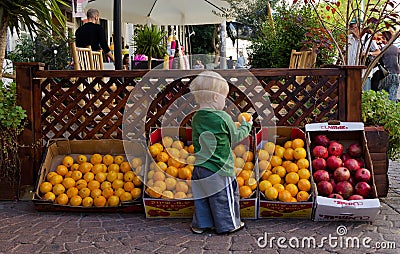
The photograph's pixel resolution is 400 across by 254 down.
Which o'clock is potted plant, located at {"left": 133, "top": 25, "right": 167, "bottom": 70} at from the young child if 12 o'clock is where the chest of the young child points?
The potted plant is roughly at 10 o'clock from the young child.

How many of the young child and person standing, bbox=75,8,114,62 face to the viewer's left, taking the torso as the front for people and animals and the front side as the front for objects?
0

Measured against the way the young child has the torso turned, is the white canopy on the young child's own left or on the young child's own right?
on the young child's own left

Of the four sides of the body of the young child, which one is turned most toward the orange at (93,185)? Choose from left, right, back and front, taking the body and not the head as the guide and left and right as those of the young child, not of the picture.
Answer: left

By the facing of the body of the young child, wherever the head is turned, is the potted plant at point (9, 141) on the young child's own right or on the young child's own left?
on the young child's own left

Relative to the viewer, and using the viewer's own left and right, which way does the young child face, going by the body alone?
facing away from the viewer and to the right of the viewer

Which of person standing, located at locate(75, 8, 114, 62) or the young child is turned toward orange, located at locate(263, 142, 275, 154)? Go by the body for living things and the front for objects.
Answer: the young child

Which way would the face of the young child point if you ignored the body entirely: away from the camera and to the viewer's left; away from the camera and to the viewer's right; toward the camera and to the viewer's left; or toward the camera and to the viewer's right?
away from the camera and to the viewer's right

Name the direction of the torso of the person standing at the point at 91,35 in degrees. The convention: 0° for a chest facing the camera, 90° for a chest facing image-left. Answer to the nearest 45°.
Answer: approximately 225°

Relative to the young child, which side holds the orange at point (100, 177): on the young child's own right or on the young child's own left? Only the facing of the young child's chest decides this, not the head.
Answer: on the young child's own left

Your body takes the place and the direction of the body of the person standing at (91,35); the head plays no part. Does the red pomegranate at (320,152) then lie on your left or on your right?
on your right

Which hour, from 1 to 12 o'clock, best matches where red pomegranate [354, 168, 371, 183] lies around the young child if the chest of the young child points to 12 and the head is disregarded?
The red pomegranate is roughly at 1 o'clock from the young child.
